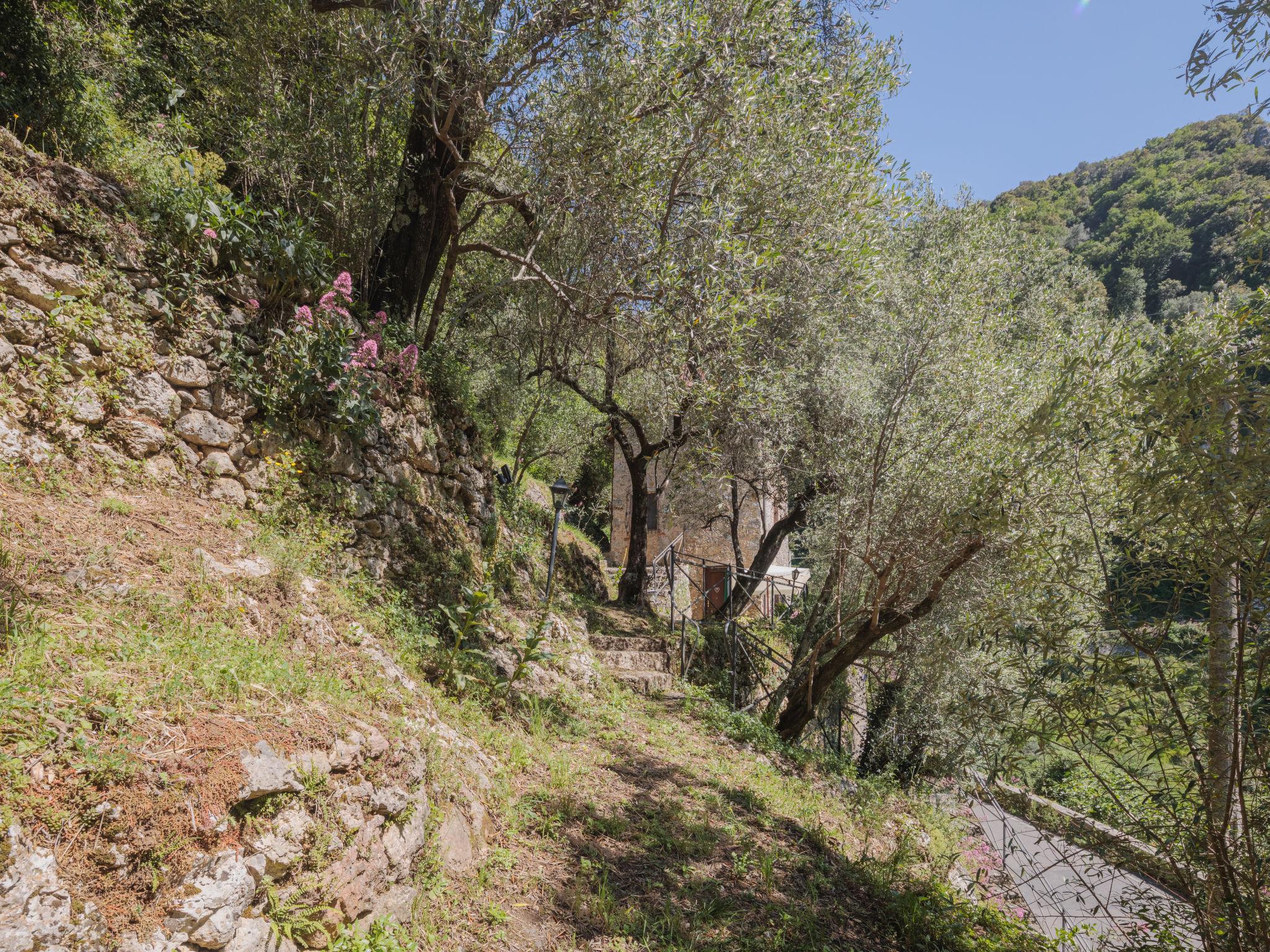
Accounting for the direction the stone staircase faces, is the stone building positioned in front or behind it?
behind

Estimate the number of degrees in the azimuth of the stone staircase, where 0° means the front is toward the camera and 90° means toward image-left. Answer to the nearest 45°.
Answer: approximately 0°

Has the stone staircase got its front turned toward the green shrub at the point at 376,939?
yes

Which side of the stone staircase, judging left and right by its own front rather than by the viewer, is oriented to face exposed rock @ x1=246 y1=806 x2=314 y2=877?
front

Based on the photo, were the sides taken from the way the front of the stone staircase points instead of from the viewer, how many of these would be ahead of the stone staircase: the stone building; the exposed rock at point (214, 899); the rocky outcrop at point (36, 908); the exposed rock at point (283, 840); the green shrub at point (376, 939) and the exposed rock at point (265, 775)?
5

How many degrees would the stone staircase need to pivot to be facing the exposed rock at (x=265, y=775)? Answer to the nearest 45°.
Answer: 0° — it already faces it
